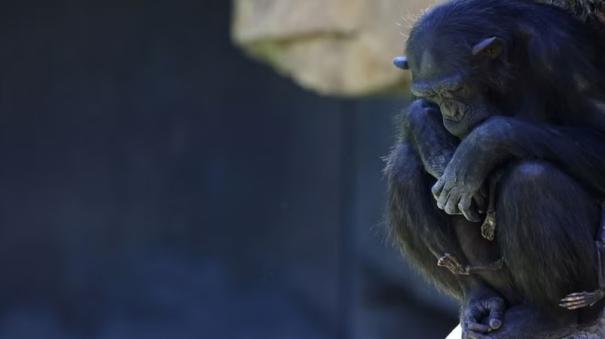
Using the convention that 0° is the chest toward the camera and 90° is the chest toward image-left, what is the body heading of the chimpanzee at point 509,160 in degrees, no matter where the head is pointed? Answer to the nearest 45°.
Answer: approximately 45°

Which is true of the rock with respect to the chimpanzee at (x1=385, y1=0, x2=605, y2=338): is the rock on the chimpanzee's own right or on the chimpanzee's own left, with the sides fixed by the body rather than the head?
on the chimpanzee's own right
